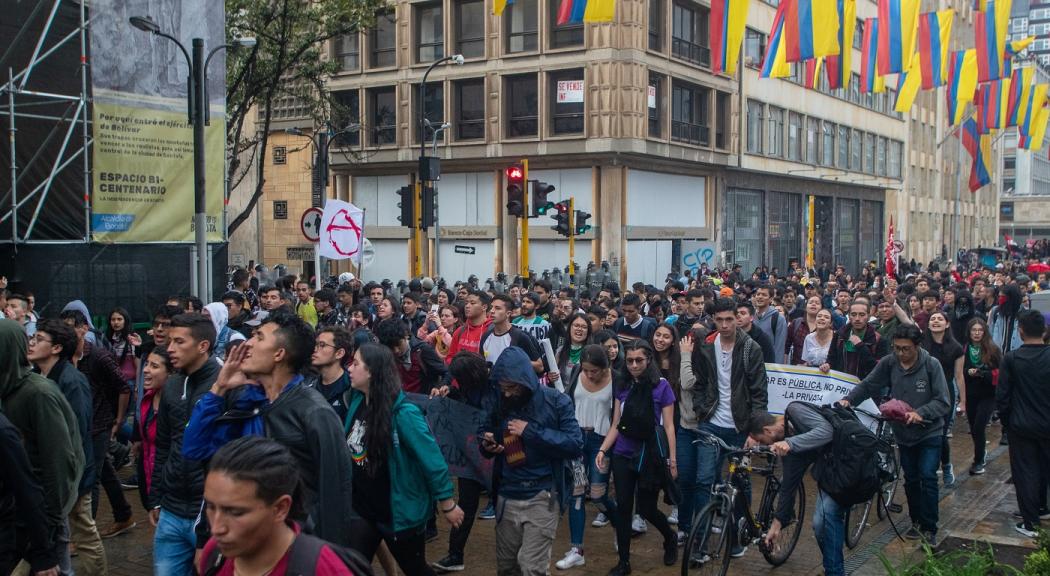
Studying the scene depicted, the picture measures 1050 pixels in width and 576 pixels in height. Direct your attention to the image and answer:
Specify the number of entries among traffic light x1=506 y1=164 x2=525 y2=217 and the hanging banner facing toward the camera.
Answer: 2

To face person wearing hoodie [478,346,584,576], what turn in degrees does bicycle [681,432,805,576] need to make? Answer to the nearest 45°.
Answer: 0° — it already faces them

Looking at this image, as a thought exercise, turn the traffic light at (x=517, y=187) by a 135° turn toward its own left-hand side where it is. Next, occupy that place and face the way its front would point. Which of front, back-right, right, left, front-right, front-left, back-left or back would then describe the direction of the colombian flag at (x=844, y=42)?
front

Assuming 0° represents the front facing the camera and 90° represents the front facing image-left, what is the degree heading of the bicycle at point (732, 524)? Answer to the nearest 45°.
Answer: approximately 45°
